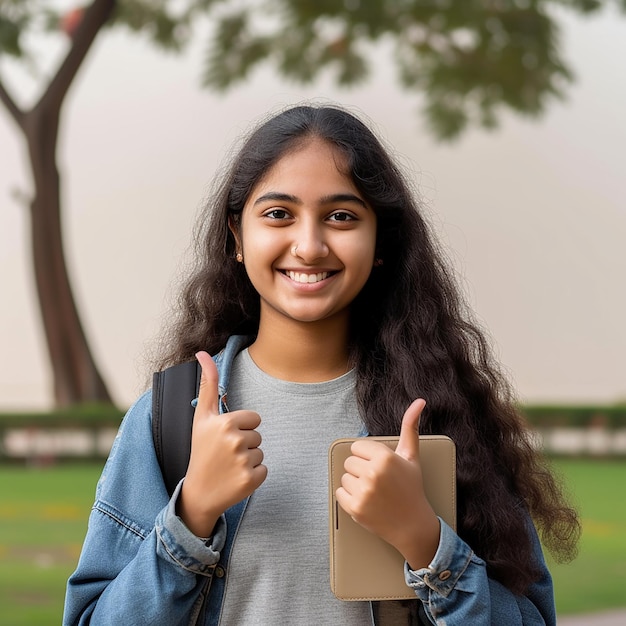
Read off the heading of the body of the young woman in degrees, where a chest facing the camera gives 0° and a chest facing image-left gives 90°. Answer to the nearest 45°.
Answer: approximately 0°
